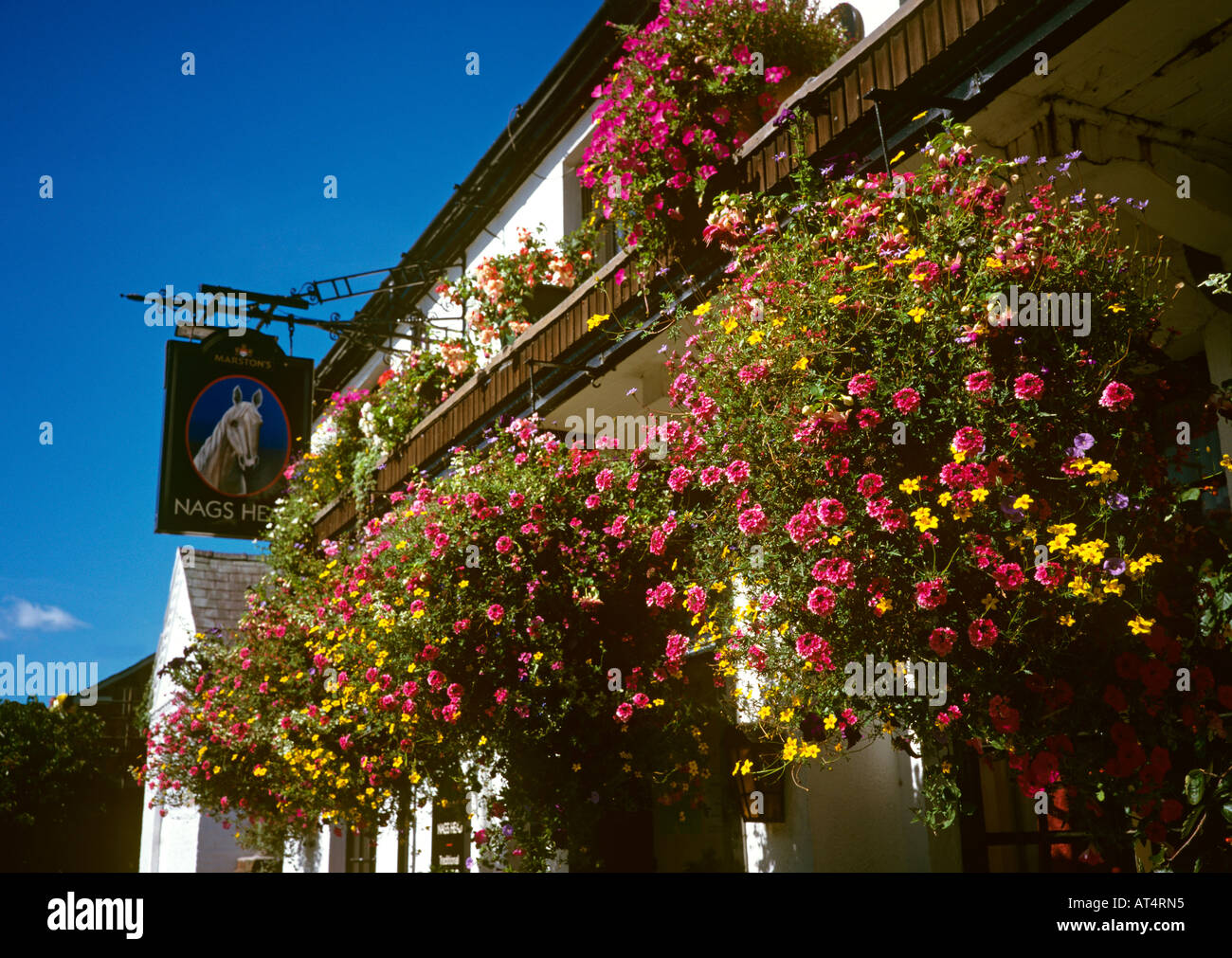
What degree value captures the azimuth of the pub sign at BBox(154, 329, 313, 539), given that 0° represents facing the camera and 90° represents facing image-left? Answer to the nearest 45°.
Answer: approximately 0°

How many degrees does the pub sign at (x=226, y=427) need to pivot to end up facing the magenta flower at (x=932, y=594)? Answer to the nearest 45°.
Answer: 0° — it already faces it

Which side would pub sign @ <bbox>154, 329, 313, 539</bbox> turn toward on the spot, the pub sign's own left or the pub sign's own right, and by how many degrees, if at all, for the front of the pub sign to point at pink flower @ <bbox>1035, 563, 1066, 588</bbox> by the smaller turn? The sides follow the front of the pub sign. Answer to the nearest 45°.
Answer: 0° — it already faces it

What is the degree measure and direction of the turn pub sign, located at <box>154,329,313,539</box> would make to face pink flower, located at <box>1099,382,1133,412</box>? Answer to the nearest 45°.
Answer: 0° — it already faces it

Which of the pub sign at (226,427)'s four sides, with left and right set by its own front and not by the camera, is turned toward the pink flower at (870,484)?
front

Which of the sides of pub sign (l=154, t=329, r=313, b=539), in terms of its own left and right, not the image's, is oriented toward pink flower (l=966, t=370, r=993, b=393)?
front

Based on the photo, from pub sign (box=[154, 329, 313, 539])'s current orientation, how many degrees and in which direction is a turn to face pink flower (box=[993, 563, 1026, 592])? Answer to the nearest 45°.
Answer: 0° — it already faces it
